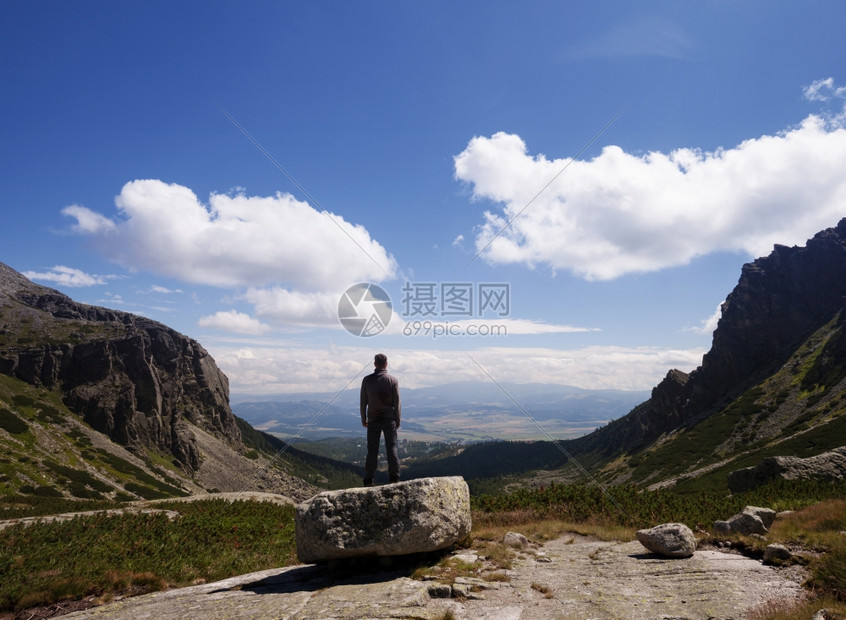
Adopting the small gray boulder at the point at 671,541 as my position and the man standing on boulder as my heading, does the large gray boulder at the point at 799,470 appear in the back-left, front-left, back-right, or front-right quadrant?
back-right

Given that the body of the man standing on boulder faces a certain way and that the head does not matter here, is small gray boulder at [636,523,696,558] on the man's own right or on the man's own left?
on the man's own right

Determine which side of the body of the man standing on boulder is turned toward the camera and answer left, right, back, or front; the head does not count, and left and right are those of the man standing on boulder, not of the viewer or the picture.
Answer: back

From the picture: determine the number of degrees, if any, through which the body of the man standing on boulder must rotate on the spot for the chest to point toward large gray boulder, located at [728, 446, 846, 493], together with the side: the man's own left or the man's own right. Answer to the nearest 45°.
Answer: approximately 45° to the man's own right
